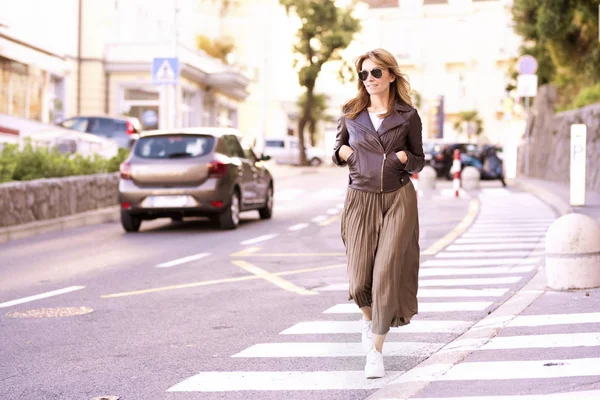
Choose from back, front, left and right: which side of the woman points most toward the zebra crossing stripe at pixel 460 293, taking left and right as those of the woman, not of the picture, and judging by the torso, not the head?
back

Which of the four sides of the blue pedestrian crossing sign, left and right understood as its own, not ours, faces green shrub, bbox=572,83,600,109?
left

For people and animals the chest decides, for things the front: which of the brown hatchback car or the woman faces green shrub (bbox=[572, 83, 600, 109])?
the brown hatchback car

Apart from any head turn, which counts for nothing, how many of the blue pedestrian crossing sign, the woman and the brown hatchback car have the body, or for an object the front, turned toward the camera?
2

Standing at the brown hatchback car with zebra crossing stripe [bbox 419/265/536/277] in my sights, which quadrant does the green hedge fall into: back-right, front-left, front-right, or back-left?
back-right

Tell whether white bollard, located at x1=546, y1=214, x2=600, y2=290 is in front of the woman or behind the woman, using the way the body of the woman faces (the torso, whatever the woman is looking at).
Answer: behind

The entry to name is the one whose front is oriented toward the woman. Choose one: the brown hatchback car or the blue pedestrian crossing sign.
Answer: the blue pedestrian crossing sign

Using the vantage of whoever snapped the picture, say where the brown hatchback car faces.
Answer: facing away from the viewer and to the right of the viewer

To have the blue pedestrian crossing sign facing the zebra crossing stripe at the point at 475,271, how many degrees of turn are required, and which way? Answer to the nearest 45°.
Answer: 0° — it already faces it

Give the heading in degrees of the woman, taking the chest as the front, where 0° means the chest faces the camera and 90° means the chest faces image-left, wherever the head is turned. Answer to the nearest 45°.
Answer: approximately 0°

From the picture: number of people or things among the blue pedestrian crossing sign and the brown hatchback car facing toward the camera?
1
